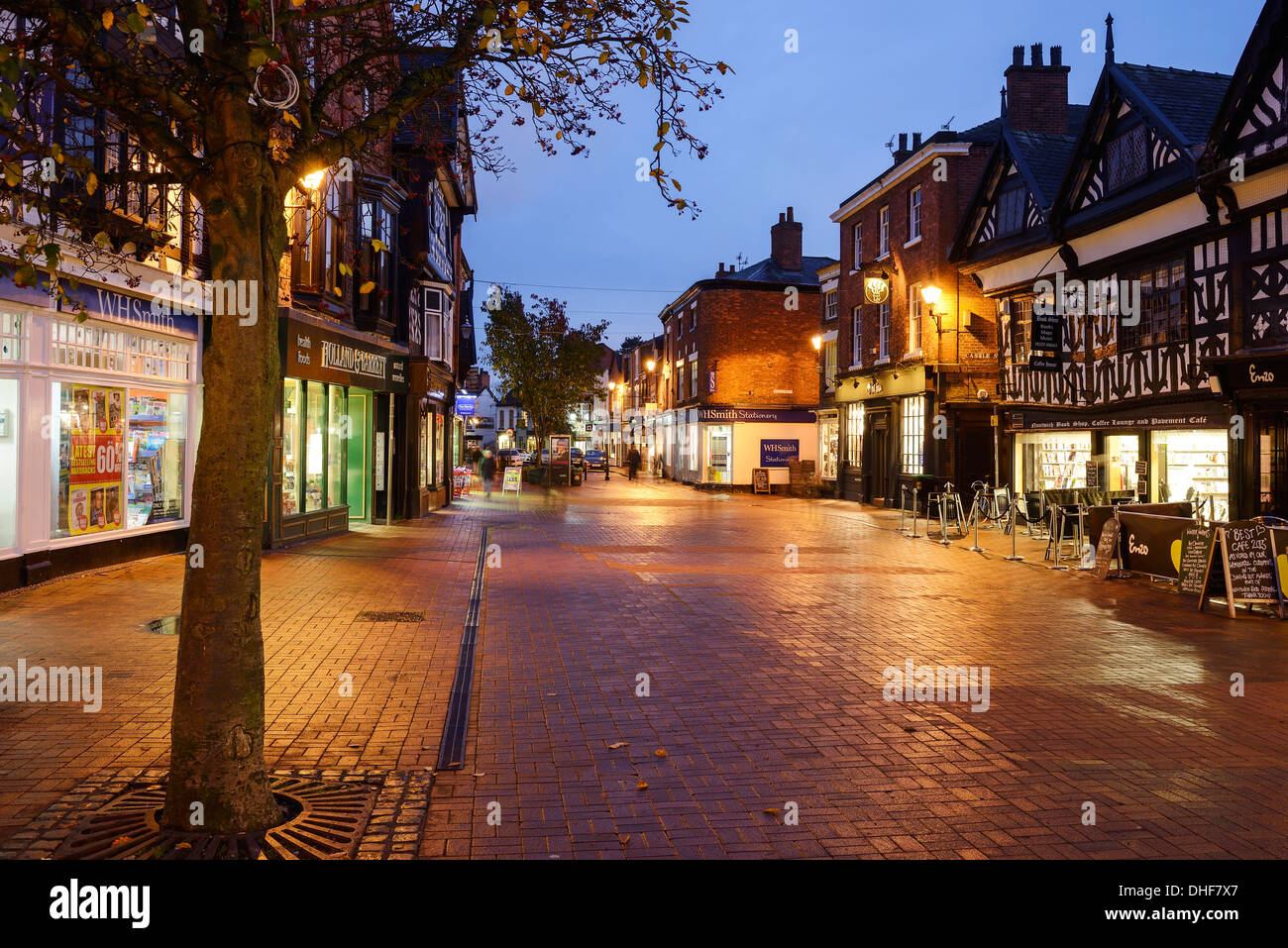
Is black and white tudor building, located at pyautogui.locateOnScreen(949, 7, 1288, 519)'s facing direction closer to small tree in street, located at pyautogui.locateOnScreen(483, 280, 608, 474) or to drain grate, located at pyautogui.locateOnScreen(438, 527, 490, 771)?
the drain grate

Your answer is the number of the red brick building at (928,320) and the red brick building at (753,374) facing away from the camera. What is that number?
0

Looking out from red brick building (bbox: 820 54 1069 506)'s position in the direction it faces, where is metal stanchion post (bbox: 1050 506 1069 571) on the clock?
The metal stanchion post is roughly at 10 o'clock from the red brick building.

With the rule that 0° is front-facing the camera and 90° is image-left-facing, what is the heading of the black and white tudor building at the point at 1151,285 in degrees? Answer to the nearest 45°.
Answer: approximately 45°

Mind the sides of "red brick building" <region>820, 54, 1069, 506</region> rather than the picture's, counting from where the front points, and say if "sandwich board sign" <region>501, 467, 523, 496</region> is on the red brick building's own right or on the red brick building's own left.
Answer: on the red brick building's own right

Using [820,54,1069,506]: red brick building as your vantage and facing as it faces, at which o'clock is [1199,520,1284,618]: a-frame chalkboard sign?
a-frame chalkboard sign is roughly at 10 o'clock from red brick building.

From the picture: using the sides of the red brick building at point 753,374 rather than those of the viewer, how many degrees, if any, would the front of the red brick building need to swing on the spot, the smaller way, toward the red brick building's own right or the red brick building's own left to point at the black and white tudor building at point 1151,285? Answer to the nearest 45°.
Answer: approximately 45° to the red brick building's own left

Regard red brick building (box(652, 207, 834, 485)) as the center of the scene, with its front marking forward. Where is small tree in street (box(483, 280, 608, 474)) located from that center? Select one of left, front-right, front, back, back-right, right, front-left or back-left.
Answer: front-right
